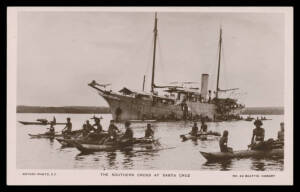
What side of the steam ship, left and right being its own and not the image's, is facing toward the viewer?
left
